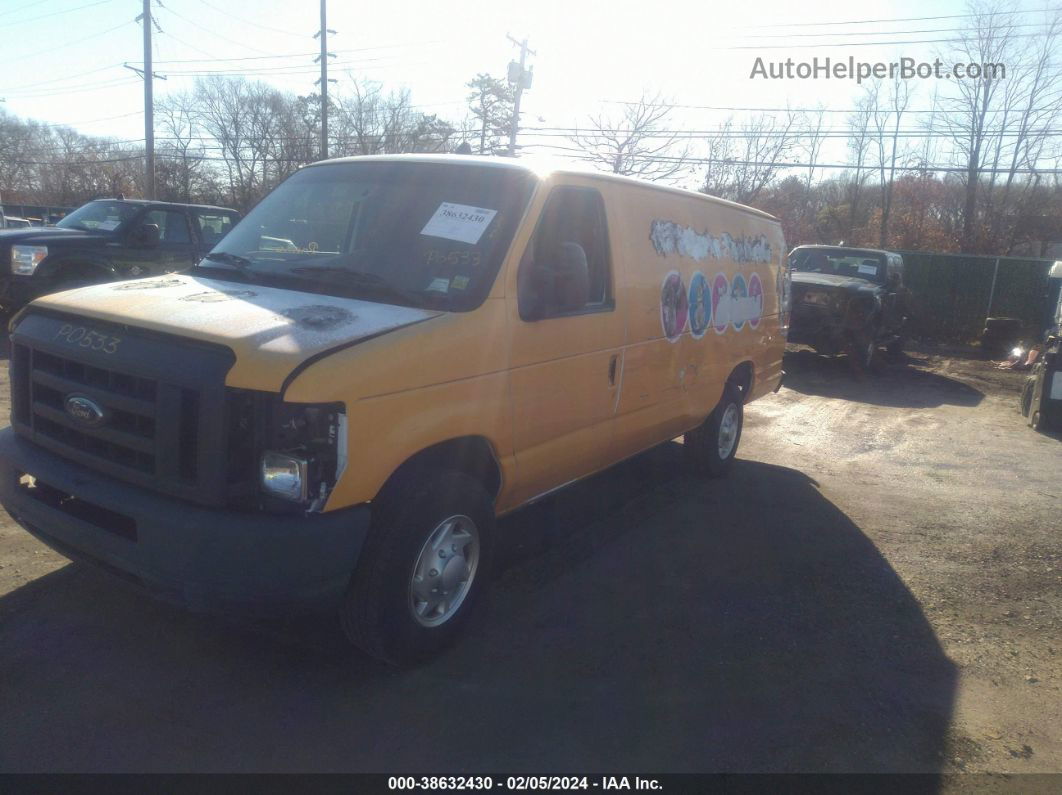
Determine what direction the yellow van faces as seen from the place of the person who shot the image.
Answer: facing the viewer and to the left of the viewer

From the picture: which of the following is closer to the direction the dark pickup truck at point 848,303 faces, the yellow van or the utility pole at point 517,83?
the yellow van

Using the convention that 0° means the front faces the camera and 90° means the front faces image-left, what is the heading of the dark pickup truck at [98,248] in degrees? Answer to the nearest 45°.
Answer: approximately 45°

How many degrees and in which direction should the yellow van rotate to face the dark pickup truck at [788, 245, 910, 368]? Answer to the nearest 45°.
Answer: approximately 180°

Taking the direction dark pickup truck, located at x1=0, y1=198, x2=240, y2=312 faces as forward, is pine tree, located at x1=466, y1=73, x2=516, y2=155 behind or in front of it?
behind

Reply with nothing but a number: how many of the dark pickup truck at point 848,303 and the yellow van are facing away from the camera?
0

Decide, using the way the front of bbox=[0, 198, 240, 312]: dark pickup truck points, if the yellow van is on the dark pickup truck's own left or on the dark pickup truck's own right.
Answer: on the dark pickup truck's own left
